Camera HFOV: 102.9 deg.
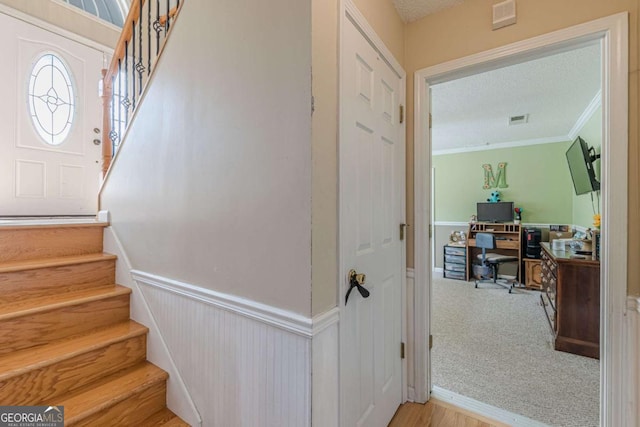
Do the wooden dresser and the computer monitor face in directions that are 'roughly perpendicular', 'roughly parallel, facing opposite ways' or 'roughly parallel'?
roughly perpendicular

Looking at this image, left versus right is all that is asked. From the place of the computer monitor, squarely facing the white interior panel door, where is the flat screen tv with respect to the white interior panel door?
left

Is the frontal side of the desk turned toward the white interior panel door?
yes

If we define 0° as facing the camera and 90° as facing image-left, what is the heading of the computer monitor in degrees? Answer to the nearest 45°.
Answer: approximately 0°

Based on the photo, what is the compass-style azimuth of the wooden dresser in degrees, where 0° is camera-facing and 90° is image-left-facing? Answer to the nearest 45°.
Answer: approximately 90°

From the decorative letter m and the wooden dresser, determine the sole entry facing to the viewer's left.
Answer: the wooden dresser

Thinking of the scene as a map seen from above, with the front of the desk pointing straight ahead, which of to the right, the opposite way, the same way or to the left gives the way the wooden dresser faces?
to the right
